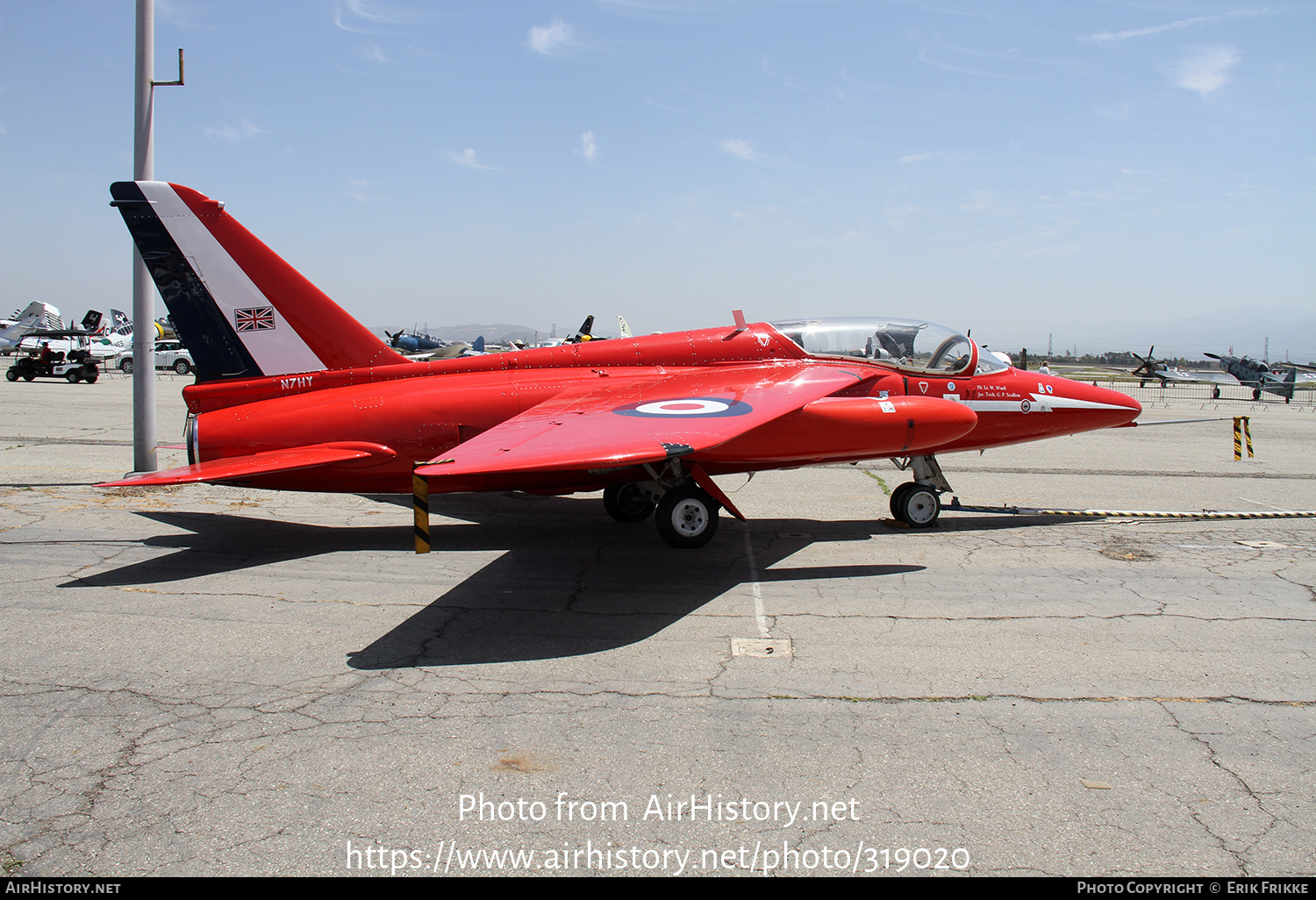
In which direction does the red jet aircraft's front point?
to the viewer's right

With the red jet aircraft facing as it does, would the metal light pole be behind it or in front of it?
behind
